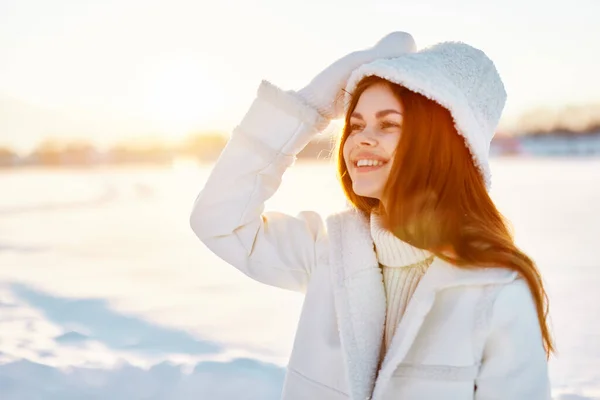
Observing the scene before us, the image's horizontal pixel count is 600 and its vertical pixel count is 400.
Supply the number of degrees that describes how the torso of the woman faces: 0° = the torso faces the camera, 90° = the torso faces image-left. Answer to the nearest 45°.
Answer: approximately 45°

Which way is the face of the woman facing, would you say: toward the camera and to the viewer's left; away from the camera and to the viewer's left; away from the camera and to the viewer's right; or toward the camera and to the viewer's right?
toward the camera and to the viewer's left
